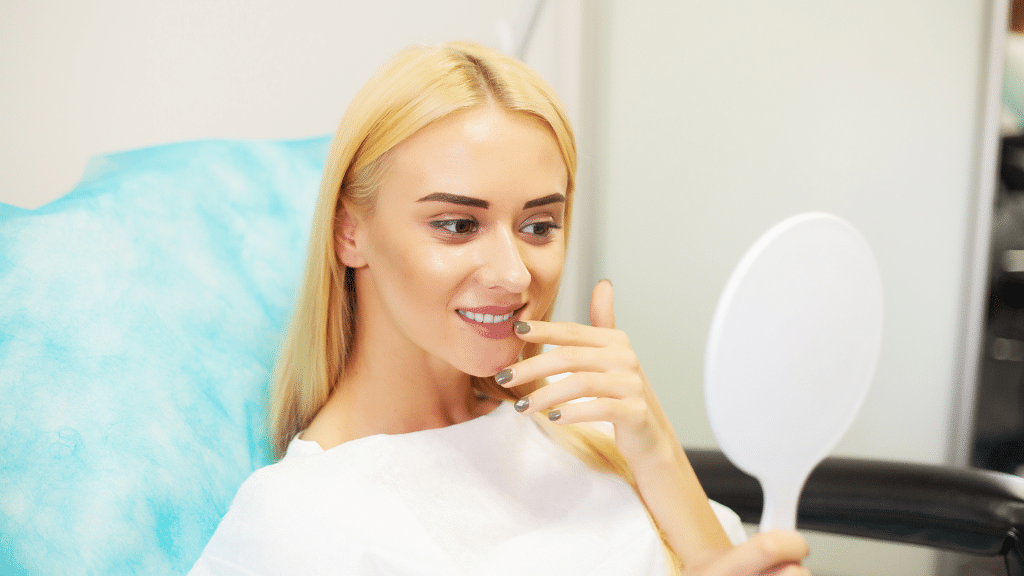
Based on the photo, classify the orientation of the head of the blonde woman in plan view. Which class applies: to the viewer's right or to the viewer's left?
to the viewer's right
